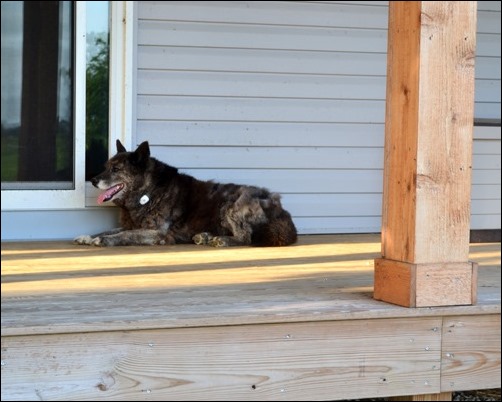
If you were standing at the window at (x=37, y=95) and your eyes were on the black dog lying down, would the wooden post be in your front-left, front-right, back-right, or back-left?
front-right

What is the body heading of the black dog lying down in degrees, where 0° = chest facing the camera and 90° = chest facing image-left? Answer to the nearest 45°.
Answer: approximately 90°

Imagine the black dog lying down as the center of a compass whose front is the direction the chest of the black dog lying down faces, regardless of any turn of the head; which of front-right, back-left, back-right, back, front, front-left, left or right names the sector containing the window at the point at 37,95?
front

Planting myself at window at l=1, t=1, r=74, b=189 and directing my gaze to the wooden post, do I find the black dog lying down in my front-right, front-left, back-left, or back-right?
front-left

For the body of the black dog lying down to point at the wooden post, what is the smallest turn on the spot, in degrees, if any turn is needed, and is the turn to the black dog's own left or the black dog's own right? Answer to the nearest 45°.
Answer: approximately 90° to the black dog's own left

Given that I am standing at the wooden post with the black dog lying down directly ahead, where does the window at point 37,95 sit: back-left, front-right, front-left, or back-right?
front-left

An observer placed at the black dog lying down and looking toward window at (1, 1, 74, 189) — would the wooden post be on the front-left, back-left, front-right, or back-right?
back-left

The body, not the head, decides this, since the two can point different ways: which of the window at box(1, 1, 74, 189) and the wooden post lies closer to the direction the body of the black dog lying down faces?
the window
